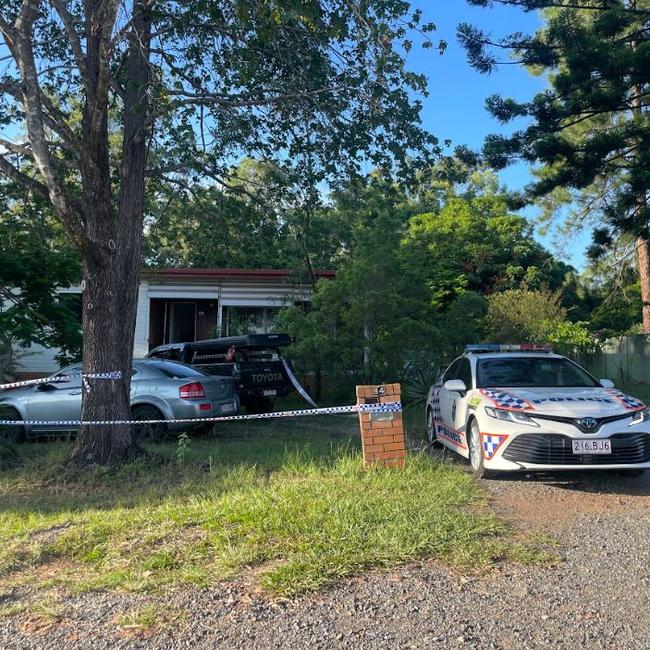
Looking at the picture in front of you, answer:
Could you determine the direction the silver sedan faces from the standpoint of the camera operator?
facing away from the viewer and to the left of the viewer

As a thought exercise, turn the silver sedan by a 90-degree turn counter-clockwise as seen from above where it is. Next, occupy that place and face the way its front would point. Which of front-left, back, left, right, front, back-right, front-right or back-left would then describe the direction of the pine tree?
back-left

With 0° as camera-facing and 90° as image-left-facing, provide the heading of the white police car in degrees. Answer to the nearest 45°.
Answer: approximately 315°

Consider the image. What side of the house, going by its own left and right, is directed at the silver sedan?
front

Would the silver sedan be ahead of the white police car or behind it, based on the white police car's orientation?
behind

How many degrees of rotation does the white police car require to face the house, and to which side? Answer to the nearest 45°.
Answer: approximately 180°

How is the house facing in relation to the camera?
toward the camera

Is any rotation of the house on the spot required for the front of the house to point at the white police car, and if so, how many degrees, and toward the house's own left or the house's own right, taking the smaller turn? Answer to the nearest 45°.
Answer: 0° — it already faces it

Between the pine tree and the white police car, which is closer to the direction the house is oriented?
the white police car
